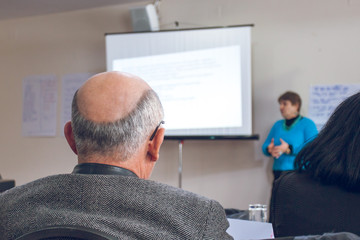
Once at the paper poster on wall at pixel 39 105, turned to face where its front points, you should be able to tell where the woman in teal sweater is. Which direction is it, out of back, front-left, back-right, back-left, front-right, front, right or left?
front-left

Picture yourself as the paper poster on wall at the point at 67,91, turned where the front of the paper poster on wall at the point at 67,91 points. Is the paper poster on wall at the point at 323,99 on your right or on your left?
on your left

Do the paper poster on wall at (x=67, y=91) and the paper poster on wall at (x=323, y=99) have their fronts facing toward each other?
no

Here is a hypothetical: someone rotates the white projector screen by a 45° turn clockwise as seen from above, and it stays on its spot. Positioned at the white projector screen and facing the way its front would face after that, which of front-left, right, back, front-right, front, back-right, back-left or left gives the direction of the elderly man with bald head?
front-left

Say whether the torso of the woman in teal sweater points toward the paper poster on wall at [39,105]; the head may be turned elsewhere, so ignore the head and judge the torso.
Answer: no

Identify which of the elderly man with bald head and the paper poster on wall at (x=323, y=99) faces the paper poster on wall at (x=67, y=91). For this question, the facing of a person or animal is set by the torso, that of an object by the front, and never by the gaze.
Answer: the elderly man with bald head

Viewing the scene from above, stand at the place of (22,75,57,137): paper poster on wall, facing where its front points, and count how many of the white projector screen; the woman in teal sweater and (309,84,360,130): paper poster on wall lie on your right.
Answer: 0

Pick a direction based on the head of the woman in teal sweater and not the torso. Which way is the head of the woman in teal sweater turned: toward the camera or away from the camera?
toward the camera

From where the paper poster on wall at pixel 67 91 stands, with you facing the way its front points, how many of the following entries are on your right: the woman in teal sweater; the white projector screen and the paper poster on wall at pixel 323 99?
0

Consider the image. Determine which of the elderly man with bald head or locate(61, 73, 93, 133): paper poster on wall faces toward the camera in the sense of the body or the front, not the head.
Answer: the paper poster on wall

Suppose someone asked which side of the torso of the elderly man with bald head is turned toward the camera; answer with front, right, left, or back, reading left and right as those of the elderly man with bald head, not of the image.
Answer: back

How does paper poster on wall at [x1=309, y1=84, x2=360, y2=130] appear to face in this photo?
toward the camera

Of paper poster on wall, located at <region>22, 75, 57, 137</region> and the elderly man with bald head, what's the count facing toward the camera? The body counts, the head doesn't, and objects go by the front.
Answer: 1

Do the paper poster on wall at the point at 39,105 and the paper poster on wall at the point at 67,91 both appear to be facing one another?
no

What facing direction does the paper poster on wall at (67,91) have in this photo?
toward the camera

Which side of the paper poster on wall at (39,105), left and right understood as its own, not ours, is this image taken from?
front
